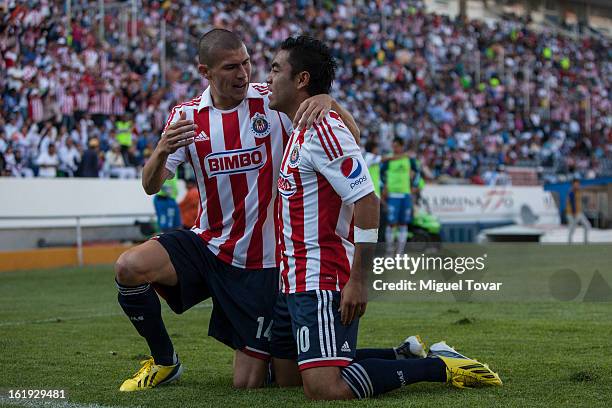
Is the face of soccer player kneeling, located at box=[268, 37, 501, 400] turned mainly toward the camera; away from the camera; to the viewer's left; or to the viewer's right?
to the viewer's left

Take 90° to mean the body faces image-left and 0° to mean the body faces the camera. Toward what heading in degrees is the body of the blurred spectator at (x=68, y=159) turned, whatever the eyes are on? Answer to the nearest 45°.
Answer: approximately 0°

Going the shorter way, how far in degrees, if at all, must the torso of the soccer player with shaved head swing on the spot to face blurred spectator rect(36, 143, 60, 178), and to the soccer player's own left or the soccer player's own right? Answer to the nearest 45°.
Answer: approximately 180°

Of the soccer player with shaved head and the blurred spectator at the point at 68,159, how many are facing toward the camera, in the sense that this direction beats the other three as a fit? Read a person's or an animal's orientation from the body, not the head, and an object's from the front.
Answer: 2

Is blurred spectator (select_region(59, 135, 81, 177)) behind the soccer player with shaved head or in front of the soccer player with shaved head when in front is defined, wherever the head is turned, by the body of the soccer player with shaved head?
behind

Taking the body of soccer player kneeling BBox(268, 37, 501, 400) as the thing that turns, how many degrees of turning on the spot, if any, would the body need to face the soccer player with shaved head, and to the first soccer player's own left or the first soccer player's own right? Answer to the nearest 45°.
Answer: approximately 45° to the first soccer player's own right

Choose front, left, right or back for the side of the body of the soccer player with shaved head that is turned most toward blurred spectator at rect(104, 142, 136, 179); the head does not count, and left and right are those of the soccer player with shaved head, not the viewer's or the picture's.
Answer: back
